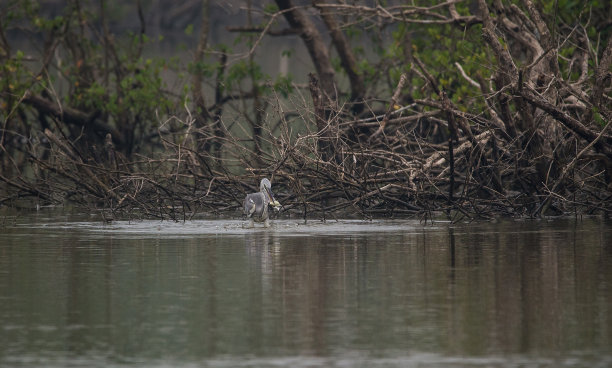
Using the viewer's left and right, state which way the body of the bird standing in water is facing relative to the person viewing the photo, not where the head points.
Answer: facing the viewer and to the right of the viewer
